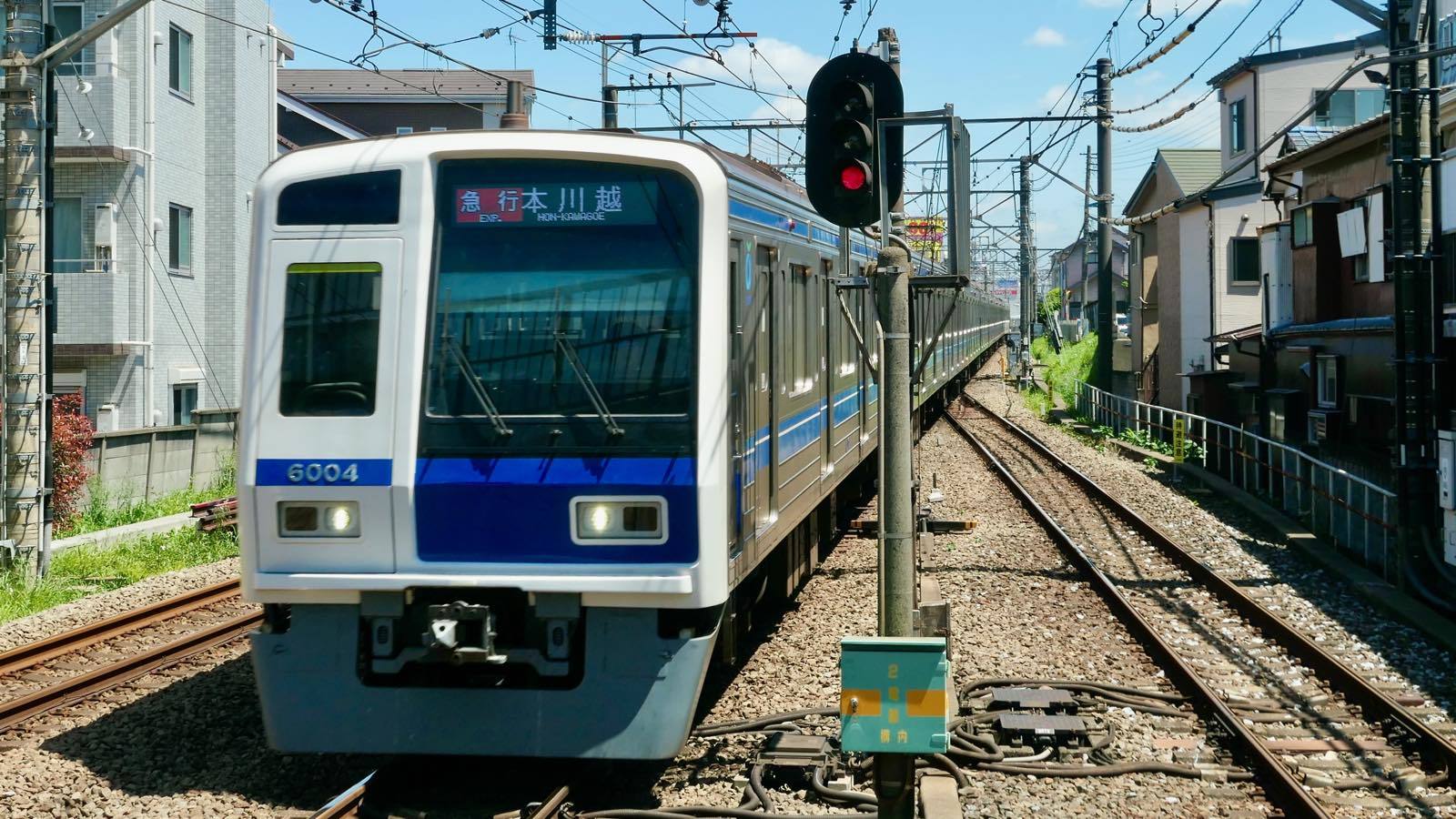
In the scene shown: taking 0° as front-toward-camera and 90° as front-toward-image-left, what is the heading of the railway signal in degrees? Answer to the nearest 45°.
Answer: approximately 0°

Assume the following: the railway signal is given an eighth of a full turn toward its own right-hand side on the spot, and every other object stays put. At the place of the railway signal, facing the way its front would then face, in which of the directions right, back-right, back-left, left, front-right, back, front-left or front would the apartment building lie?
right

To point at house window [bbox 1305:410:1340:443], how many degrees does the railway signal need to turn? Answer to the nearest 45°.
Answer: approximately 135° to its left

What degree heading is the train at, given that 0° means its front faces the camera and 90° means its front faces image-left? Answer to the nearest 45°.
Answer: approximately 0°

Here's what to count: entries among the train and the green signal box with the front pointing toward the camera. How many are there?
2

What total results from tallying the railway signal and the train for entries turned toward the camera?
2

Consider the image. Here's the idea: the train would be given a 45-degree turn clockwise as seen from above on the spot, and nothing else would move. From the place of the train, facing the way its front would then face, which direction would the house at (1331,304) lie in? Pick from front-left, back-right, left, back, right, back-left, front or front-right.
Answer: back
